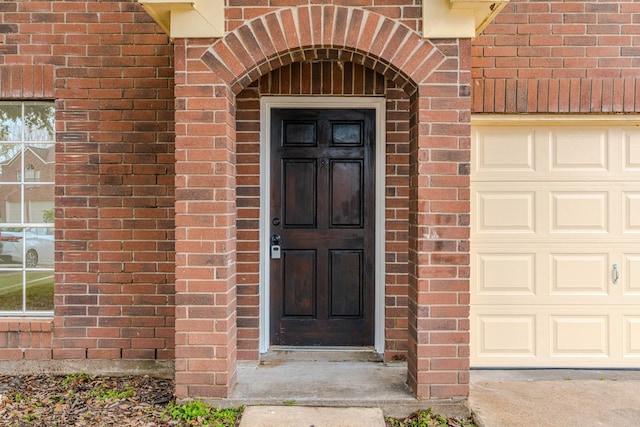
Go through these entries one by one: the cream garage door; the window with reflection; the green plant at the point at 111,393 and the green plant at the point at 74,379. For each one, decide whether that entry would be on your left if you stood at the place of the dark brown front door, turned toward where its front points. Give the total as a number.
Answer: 1

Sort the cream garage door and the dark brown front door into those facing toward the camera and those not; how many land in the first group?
2

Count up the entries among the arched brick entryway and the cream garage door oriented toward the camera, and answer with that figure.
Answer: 2

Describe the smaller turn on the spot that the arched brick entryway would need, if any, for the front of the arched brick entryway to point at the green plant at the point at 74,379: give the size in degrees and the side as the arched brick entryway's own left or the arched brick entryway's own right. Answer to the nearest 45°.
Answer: approximately 90° to the arched brick entryway's own right

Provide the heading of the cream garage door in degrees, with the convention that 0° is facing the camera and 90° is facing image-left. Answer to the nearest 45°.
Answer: approximately 0°

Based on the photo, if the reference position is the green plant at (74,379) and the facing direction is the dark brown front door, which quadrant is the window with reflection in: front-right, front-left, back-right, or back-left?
back-left

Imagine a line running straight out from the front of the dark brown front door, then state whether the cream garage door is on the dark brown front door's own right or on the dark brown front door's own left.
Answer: on the dark brown front door's own left

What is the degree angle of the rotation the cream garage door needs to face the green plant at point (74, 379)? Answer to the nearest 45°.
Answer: approximately 45° to its right

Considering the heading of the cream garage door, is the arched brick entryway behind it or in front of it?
in front

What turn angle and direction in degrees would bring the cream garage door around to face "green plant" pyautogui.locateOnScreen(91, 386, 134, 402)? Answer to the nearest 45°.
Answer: approximately 45° to its right

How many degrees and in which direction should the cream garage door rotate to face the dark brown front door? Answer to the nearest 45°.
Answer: approximately 90° to its right
